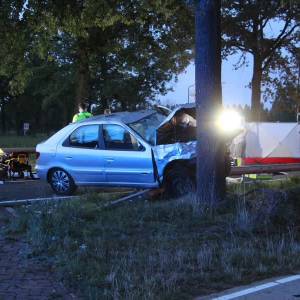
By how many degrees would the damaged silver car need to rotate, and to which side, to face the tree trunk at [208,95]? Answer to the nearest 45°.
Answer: approximately 45° to its right

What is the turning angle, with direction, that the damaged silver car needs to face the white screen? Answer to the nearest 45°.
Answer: approximately 45° to its left

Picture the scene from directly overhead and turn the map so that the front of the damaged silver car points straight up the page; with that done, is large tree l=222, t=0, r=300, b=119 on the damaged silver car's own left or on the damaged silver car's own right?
on the damaged silver car's own left

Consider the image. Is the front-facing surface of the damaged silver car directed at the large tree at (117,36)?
no

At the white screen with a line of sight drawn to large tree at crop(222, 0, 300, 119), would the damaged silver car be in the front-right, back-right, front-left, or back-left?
back-left

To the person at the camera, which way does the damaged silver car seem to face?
facing to the right of the viewer
